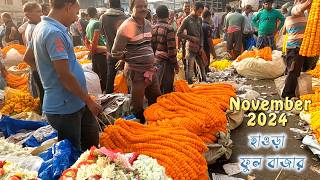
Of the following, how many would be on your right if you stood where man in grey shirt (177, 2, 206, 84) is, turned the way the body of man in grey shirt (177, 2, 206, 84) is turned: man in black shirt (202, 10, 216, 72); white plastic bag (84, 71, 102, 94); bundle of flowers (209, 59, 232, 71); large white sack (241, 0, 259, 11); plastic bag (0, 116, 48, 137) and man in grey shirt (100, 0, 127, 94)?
3

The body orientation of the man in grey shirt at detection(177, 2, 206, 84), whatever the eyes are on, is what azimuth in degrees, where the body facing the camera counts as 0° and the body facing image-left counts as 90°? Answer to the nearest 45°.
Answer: approximately 315°

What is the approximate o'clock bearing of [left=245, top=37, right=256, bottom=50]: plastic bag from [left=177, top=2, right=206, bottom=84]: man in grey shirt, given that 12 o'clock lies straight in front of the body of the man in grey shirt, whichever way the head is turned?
The plastic bag is roughly at 8 o'clock from the man in grey shirt.

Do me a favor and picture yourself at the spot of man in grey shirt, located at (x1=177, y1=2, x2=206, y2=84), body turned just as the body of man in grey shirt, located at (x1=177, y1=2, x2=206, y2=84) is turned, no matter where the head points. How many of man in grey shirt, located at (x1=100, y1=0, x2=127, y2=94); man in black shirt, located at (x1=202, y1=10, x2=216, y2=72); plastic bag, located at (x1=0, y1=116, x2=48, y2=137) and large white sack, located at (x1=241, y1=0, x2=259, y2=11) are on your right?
2

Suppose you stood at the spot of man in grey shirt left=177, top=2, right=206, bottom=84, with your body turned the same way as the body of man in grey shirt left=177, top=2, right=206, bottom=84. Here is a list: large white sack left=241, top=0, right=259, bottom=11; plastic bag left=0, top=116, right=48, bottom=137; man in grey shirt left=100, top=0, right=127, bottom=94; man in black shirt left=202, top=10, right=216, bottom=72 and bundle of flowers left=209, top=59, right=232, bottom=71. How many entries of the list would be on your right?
2

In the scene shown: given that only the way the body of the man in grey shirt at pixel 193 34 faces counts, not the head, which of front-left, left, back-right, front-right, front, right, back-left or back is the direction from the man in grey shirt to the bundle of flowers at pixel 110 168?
front-right

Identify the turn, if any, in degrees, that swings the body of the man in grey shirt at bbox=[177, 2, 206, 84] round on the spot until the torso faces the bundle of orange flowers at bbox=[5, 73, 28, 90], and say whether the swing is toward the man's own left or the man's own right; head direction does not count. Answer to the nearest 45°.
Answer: approximately 135° to the man's own right

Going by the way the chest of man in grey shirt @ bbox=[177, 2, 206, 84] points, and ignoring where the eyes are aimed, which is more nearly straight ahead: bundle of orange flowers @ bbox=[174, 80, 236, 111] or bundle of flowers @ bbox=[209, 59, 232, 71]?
the bundle of orange flowers

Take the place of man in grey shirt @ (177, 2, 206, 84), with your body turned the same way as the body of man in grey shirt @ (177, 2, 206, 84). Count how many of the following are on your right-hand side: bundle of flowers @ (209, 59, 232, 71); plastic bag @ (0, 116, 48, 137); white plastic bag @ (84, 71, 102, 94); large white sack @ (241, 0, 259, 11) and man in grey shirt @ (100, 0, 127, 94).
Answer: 3

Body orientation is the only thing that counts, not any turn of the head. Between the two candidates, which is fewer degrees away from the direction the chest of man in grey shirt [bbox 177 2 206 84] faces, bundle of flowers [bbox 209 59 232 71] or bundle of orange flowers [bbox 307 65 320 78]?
the bundle of orange flowers

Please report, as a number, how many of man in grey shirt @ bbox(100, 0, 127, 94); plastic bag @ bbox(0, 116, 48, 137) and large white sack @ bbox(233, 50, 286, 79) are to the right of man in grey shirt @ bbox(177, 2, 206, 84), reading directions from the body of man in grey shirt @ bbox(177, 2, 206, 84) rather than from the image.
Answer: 2

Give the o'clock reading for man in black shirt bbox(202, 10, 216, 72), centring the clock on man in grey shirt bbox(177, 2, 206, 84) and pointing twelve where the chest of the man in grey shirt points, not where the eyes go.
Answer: The man in black shirt is roughly at 8 o'clock from the man in grey shirt.

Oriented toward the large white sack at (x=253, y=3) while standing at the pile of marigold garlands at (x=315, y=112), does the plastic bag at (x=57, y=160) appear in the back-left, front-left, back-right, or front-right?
back-left
